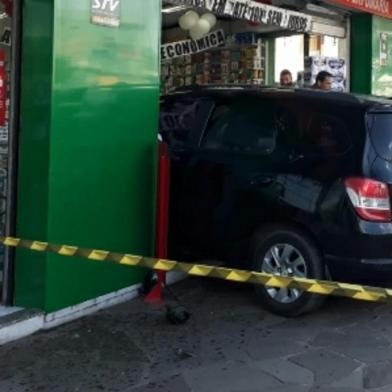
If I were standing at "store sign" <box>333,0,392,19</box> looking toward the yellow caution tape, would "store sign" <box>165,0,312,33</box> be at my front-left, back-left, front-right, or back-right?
front-right

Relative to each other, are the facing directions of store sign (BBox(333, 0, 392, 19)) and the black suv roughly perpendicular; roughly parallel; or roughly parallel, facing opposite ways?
roughly parallel, facing opposite ways

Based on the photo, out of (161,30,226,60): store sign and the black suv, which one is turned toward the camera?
the store sign

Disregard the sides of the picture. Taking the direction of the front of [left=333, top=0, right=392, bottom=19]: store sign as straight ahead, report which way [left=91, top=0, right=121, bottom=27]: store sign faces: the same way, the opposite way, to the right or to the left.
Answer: the same way

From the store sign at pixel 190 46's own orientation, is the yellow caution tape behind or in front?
in front

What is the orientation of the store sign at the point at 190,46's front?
toward the camera

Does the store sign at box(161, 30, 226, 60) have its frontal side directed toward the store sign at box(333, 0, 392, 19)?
no

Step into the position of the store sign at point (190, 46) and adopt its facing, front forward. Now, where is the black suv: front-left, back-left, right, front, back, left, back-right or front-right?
front

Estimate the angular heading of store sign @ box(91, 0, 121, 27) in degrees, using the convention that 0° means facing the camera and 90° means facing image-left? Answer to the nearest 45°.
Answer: approximately 315°

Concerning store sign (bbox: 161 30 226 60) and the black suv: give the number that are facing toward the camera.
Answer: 1

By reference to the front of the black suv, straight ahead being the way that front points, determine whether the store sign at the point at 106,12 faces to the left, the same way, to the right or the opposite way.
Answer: the opposite way

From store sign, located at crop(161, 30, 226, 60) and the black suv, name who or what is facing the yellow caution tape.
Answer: the store sign

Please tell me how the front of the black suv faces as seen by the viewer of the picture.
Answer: facing away from the viewer and to the left of the viewer

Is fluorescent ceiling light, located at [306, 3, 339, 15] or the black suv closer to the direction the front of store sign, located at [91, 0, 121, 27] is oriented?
the black suv

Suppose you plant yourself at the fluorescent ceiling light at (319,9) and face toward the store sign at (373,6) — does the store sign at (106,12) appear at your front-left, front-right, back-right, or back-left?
back-right

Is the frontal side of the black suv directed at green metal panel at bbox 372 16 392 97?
no
